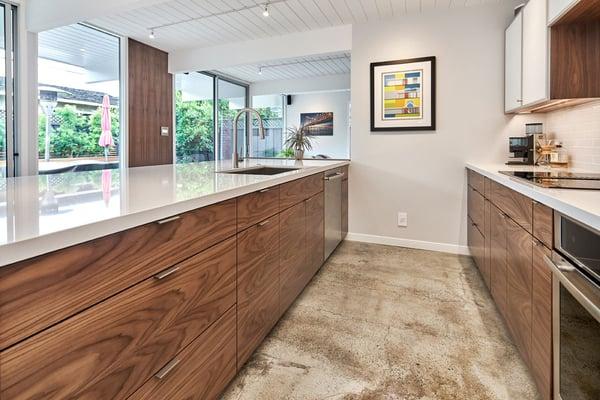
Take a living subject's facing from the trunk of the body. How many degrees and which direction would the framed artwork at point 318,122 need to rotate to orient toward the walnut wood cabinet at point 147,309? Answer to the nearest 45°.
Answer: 0° — it already faces it

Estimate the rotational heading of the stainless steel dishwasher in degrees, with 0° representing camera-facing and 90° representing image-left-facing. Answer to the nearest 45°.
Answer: approximately 270°

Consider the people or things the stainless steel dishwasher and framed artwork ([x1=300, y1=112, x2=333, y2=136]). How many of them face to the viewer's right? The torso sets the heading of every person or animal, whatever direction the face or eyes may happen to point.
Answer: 1

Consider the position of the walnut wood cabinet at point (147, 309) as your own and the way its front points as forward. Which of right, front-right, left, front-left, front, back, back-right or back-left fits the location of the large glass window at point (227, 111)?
back-left

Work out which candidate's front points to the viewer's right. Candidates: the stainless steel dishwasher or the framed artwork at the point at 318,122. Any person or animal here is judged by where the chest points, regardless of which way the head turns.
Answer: the stainless steel dishwasher

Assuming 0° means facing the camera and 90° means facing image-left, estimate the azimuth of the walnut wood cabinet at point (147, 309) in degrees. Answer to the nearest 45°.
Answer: approximately 315°

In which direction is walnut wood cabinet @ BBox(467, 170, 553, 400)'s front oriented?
to the viewer's left
